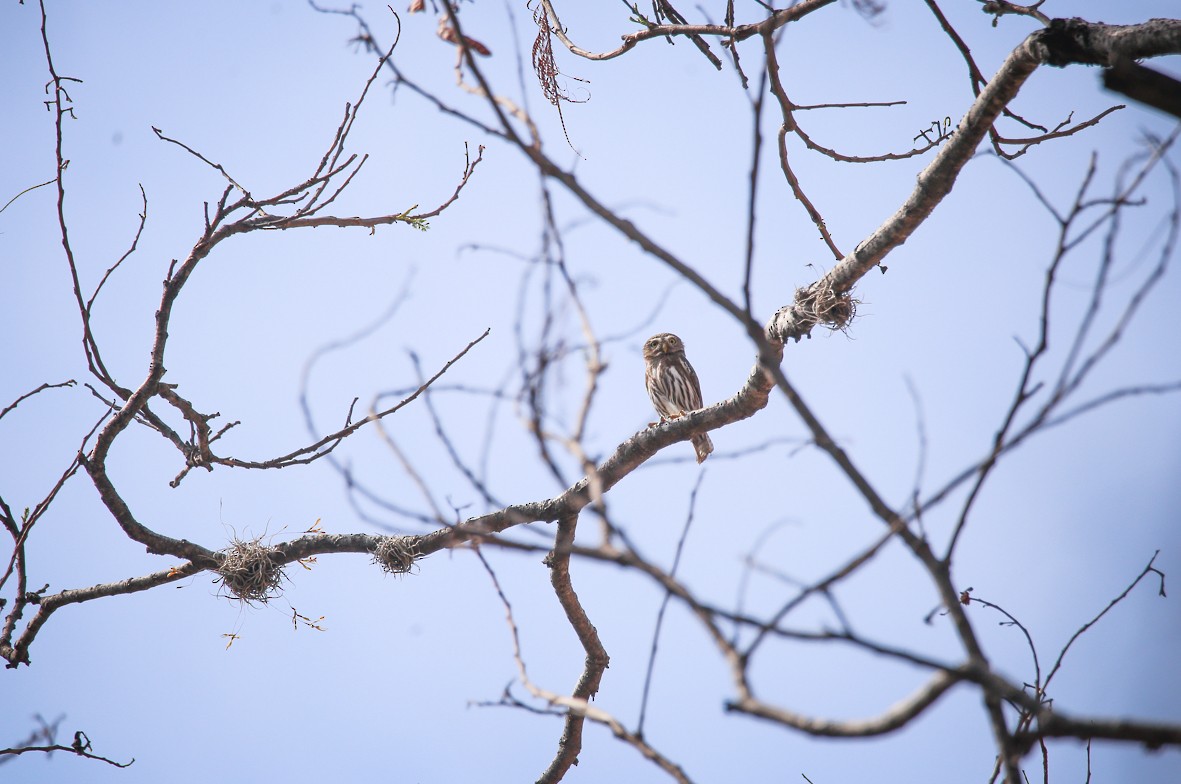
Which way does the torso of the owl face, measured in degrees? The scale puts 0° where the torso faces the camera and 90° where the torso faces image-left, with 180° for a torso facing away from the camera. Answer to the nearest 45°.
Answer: approximately 0°
